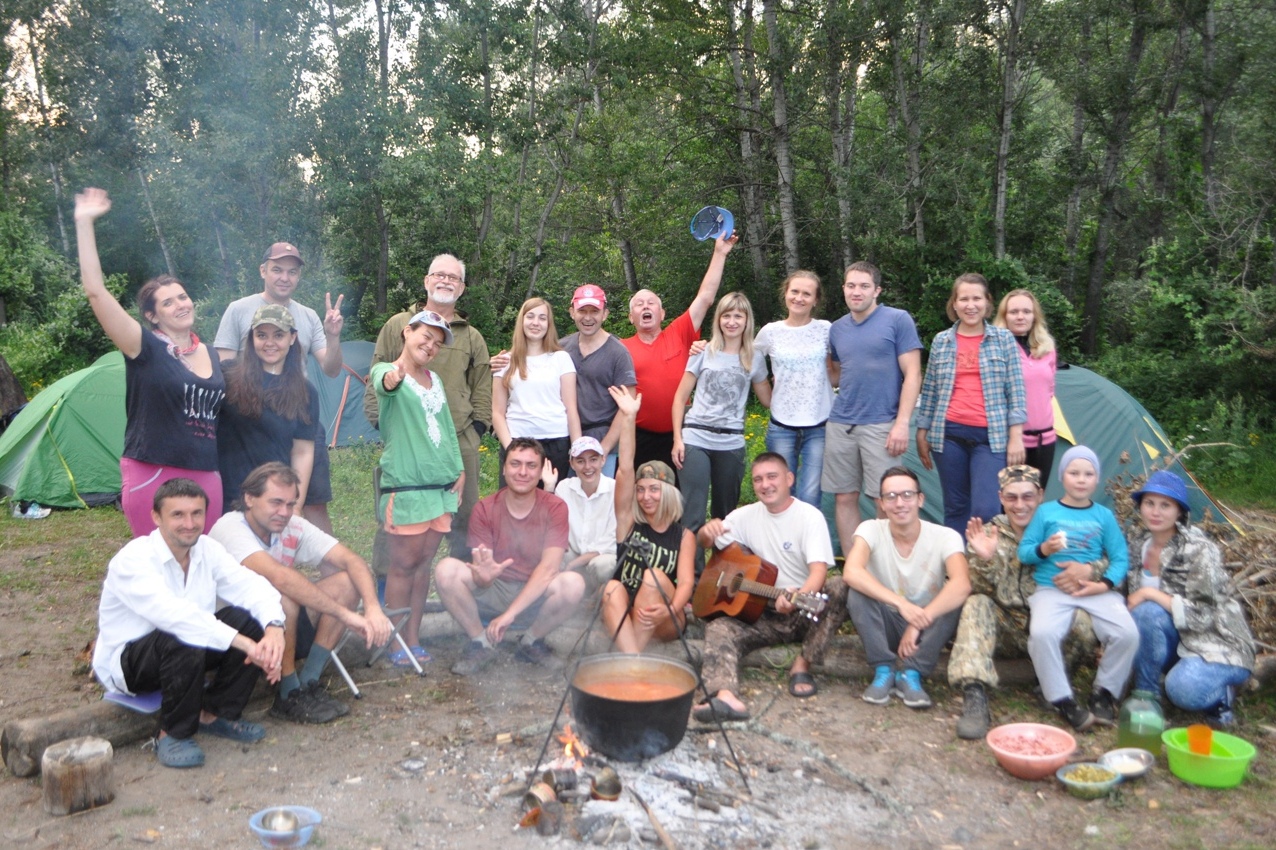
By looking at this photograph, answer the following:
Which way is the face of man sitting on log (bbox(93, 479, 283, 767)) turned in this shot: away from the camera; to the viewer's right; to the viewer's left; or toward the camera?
toward the camera

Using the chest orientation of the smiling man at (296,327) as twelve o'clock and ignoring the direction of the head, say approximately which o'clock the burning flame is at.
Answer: The burning flame is roughly at 11 o'clock from the smiling man.

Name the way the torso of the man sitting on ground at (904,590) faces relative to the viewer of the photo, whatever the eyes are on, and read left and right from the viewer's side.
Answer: facing the viewer

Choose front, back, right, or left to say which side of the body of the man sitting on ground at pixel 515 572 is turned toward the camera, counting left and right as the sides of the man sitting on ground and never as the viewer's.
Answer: front

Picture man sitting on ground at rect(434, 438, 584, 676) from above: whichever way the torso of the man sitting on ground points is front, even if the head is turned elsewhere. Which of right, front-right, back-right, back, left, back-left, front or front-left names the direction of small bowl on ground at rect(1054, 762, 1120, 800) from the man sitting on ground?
front-left

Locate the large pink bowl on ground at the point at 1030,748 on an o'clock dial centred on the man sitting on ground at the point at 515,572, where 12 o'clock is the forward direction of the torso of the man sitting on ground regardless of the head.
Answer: The large pink bowl on ground is roughly at 10 o'clock from the man sitting on ground.

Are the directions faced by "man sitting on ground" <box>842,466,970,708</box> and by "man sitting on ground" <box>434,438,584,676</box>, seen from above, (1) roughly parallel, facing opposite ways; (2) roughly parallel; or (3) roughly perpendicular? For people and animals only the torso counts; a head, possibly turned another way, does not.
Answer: roughly parallel

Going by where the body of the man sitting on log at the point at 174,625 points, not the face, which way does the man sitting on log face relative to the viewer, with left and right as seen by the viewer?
facing the viewer and to the right of the viewer

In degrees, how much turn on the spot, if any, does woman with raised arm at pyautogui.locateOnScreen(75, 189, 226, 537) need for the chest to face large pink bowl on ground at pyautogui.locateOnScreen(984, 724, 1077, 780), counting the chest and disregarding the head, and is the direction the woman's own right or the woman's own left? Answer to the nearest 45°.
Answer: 0° — they already face it

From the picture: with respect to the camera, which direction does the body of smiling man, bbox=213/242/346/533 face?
toward the camera

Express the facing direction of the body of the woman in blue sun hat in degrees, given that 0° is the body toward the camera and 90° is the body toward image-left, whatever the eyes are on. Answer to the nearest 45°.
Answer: approximately 45°

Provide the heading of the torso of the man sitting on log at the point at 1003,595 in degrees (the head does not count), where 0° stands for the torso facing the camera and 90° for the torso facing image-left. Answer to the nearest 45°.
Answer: approximately 0°

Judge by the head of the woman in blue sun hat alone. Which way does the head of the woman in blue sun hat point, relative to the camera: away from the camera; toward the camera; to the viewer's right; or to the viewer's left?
toward the camera

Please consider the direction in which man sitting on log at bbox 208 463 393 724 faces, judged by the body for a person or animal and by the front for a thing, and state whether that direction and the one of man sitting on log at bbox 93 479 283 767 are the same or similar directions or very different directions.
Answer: same or similar directions

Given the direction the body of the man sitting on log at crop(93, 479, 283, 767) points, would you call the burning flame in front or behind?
in front

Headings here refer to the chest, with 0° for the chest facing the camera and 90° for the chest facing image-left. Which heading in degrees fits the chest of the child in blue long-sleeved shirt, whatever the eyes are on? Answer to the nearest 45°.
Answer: approximately 0°

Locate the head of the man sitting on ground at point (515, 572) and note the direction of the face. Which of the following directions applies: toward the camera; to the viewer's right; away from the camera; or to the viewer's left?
toward the camera
